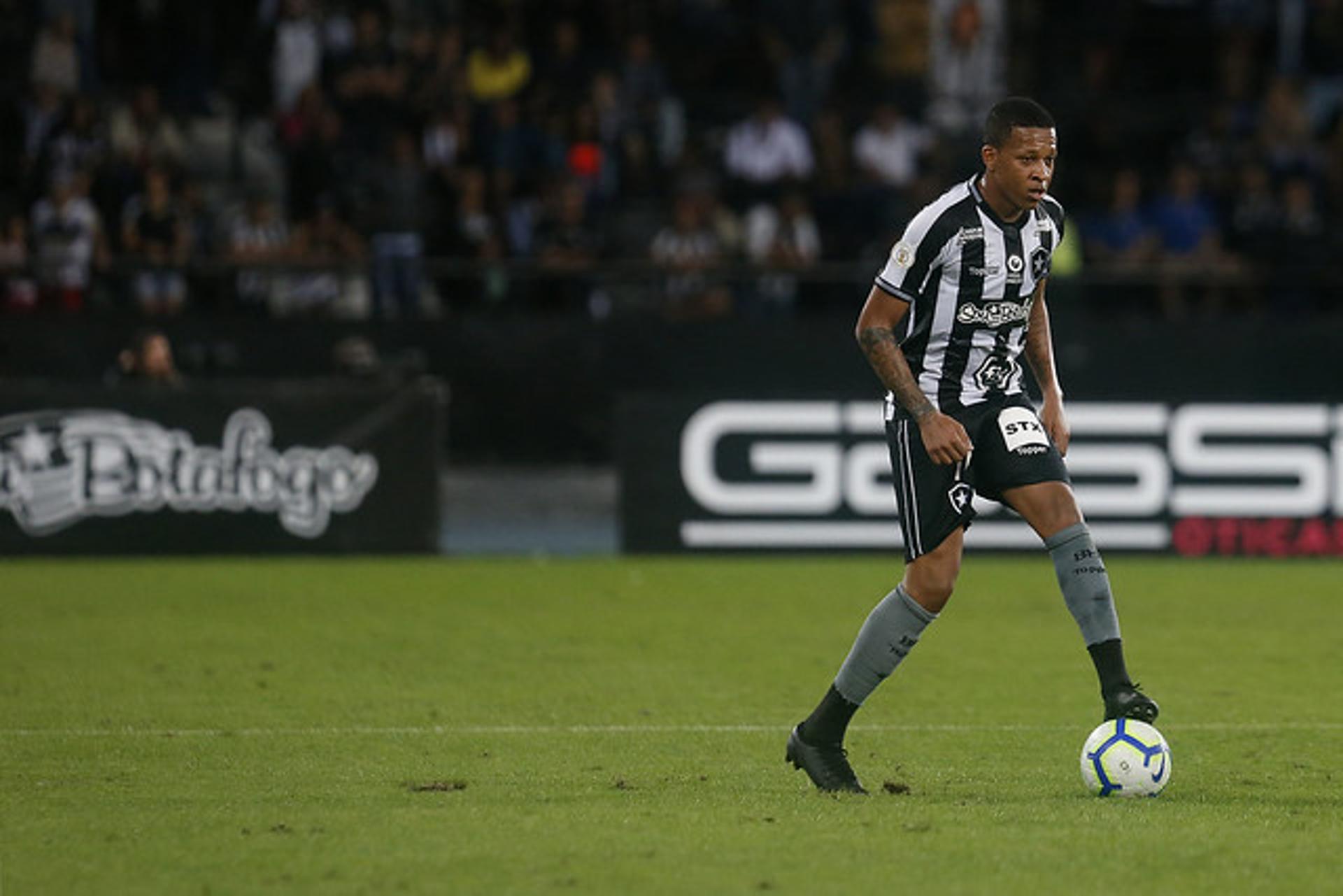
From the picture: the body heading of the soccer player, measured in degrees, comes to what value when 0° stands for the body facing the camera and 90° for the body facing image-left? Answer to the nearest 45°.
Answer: approximately 315°

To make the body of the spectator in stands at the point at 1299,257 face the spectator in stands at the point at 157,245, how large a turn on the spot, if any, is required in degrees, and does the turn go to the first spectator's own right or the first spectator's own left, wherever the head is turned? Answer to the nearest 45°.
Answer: approximately 90° to the first spectator's own right

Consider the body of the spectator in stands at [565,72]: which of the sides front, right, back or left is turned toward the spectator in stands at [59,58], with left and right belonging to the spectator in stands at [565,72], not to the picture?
right

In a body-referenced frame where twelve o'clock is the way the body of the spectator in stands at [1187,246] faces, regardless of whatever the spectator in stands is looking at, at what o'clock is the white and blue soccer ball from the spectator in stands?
The white and blue soccer ball is roughly at 12 o'clock from the spectator in stands.

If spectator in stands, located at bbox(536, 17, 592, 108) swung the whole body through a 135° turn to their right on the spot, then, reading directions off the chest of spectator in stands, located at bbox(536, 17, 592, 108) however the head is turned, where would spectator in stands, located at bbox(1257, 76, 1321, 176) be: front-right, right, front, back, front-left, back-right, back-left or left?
back-right

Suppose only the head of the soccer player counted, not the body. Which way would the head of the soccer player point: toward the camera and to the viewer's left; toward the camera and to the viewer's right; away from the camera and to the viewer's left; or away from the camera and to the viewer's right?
toward the camera and to the viewer's right

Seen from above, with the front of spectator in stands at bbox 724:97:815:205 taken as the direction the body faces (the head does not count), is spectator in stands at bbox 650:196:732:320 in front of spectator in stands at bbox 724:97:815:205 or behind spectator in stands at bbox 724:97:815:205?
in front

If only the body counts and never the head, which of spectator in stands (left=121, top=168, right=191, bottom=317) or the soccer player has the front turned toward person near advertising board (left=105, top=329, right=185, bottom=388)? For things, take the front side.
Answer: spectator in stands (left=121, top=168, right=191, bottom=317)

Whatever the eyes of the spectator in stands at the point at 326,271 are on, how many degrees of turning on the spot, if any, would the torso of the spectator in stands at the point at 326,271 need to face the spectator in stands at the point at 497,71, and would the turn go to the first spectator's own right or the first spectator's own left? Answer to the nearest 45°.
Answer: approximately 135° to the first spectator's own left

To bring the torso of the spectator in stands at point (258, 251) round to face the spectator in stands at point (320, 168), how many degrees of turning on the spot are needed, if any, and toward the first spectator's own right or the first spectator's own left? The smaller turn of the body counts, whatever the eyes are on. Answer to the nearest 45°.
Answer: approximately 135° to the first spectator's own left

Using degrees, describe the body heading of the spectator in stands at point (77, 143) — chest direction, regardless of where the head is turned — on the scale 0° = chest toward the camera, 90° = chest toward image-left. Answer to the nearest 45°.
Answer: approximately 0°
